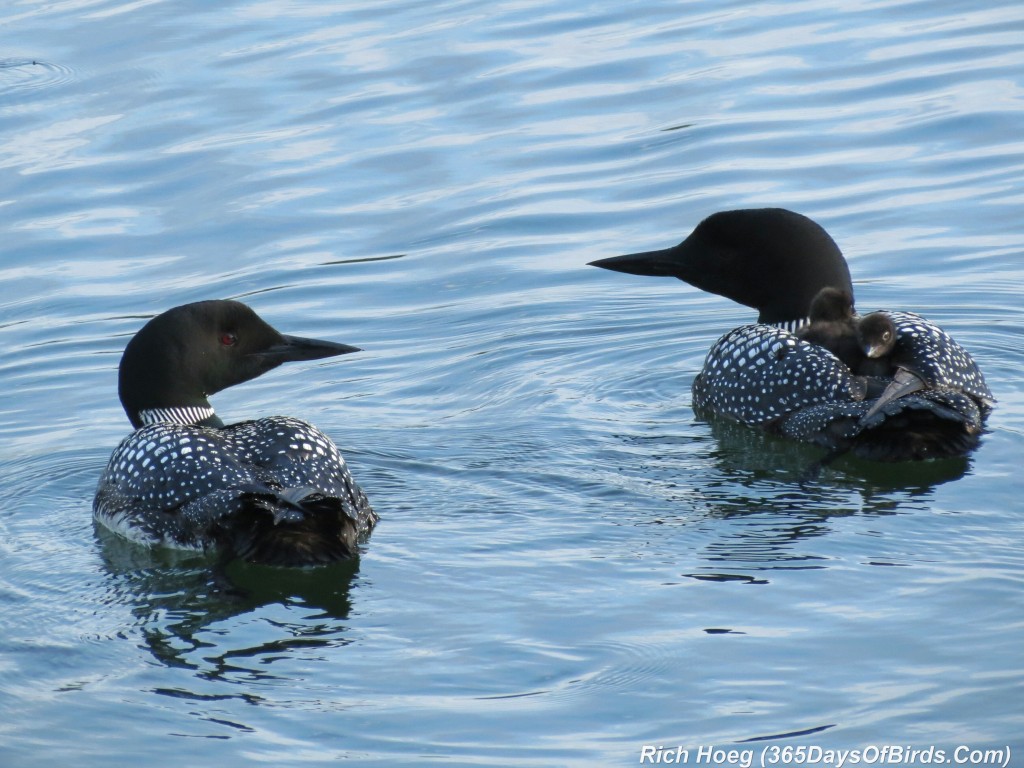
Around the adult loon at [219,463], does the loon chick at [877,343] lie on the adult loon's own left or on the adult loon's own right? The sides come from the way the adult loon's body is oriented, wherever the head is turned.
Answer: on the adult loon's own right

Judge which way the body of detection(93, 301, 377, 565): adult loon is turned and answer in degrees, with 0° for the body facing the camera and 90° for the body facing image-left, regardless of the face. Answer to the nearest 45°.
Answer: approximately 135°

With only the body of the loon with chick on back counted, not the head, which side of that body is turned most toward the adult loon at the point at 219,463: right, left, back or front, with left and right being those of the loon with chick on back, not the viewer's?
left

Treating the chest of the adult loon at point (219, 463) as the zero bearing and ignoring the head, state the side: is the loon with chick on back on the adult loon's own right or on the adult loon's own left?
on the adult loon's own right

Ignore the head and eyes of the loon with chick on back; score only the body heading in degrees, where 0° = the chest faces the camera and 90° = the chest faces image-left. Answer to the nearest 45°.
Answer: approximately 135°

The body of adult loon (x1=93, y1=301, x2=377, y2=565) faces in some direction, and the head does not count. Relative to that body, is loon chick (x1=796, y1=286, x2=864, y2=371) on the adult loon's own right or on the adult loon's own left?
on the adult loon's own right
